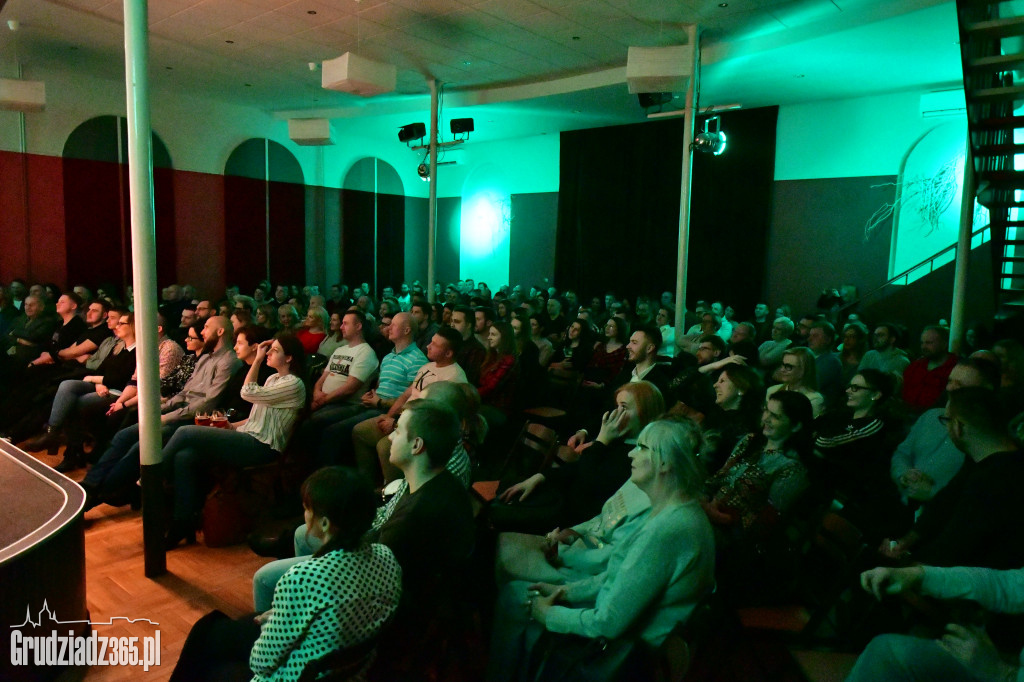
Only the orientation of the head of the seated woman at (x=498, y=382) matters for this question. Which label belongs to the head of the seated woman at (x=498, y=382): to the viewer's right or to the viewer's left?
to the viewer's left

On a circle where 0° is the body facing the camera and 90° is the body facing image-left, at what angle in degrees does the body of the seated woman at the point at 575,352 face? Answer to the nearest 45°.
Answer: approximately 45°

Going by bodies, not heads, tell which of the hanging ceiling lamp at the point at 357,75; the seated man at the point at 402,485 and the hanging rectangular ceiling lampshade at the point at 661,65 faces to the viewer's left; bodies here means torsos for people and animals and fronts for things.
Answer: the seated man

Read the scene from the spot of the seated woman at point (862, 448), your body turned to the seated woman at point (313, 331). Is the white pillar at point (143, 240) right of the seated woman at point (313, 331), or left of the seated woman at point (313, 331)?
left

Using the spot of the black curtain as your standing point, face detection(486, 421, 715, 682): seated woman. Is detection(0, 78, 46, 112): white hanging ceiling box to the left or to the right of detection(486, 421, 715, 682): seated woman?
right

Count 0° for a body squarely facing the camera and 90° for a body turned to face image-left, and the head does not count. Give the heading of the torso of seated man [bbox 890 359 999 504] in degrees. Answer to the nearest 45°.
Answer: approximately 45°

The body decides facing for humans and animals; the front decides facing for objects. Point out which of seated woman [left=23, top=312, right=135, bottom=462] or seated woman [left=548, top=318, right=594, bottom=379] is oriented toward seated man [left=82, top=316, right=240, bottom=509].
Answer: seated woman [left=548, top=318, right=594, bottom=379]
